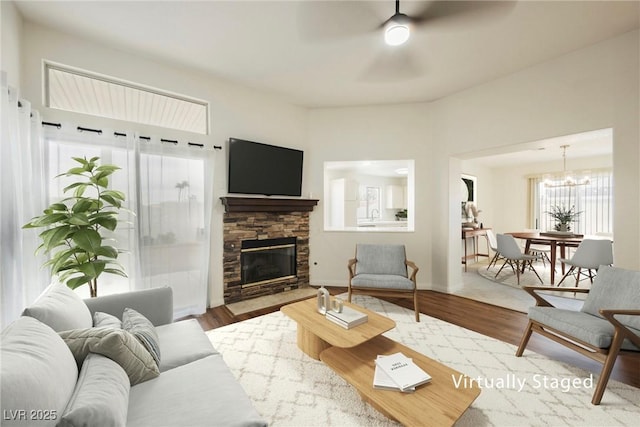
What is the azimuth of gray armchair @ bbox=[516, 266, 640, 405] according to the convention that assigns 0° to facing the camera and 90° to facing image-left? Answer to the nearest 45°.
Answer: approximately 45°

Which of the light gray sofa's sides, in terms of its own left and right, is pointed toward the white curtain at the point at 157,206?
left

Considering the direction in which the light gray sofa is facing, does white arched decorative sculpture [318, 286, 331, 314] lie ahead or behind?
ahead

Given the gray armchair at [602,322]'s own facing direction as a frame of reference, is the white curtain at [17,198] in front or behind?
in front

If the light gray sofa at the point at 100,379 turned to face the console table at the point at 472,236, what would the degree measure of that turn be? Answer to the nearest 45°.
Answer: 0° — it already faces it

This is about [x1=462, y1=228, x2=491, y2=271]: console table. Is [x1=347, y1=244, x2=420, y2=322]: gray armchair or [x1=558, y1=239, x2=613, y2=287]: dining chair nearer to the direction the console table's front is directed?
the dining chair

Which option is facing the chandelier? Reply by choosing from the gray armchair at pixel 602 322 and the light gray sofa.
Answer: the light gray sofa

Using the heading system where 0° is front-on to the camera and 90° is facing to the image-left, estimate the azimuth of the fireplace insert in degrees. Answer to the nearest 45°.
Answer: approximately 315°

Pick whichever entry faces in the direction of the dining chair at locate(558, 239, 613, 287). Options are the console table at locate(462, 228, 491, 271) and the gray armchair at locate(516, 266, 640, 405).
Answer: the console table

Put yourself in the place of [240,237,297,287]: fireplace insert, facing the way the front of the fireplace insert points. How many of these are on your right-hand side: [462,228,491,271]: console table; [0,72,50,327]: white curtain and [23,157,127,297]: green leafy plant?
2

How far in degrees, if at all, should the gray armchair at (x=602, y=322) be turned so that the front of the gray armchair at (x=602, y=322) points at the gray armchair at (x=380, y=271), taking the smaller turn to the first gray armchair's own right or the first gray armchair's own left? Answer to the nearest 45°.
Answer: approximately 45° to the first gray armchair's own right

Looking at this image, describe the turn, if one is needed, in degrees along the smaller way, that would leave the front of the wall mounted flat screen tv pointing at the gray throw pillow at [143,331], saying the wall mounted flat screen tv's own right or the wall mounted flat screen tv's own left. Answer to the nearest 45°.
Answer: approximately 45° to the wall mounted flat screen tv's own right

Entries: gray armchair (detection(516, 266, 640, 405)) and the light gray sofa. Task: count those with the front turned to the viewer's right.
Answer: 1

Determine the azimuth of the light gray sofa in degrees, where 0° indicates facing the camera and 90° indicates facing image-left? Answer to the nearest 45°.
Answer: approximately 270°
